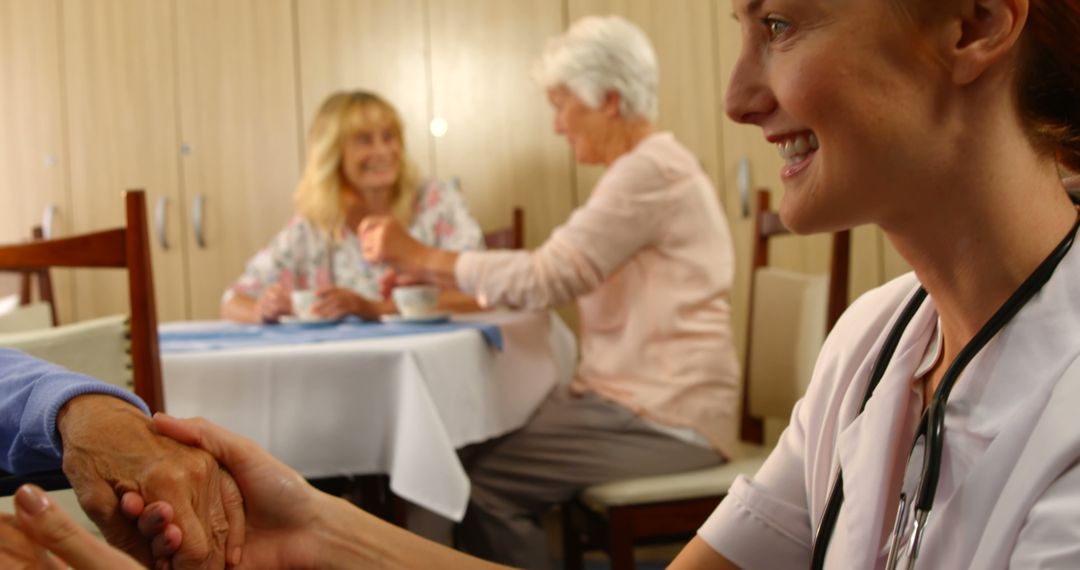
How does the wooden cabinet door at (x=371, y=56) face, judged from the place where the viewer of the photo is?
facing the viewer

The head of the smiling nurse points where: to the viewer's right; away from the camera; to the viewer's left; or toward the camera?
to the viewer's left

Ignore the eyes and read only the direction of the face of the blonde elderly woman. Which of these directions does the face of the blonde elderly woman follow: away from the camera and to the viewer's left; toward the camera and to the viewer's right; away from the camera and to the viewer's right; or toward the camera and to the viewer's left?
toward the camera and to the viewer's right

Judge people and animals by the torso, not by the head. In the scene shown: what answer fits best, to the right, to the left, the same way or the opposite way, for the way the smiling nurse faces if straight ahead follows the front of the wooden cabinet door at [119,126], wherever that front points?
to the right

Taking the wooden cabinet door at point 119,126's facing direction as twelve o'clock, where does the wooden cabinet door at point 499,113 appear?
the wooden cabinet door at point 499,113 is roughly at 10 o'clock from the wooden cabinet door at point 119,126.

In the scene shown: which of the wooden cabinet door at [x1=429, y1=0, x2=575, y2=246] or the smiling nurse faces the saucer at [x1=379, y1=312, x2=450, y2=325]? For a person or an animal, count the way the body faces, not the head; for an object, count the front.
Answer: the wooden cabinet door

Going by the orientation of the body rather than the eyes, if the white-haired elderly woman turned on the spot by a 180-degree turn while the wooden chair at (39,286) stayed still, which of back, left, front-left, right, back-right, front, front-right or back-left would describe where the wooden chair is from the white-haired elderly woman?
back-left

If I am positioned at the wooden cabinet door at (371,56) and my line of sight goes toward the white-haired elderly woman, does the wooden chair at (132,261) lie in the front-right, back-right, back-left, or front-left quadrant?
front-right

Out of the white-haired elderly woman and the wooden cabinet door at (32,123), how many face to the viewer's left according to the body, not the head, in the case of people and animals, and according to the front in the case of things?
1

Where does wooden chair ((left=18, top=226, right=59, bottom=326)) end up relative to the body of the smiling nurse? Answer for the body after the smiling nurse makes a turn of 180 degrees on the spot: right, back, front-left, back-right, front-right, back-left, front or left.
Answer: left

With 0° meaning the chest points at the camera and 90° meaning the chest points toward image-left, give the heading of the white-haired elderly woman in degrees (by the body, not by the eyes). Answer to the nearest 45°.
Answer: approximately 90°

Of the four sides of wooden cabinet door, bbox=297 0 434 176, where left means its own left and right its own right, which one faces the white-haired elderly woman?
front
